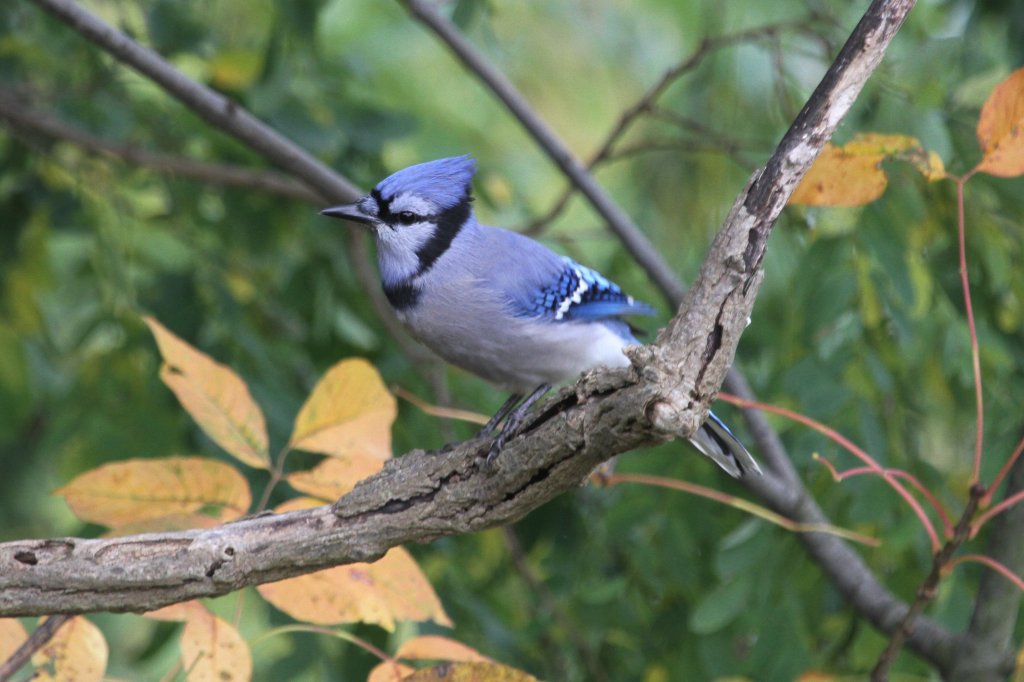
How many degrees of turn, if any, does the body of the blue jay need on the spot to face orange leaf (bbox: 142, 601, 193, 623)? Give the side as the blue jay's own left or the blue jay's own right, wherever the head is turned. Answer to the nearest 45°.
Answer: approximately 45° to the blue jay's own left

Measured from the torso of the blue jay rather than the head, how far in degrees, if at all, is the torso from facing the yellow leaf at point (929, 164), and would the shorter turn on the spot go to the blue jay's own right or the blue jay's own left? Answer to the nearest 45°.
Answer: approximately 135° to the blue jay's own left

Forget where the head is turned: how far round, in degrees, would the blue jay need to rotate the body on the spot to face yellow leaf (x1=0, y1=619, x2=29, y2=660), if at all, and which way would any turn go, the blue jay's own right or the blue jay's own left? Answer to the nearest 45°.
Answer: approximately 45° to the blue jay's own left

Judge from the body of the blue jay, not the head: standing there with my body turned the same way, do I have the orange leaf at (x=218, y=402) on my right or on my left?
on my right

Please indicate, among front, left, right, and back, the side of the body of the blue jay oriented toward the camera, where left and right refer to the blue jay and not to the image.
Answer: left
